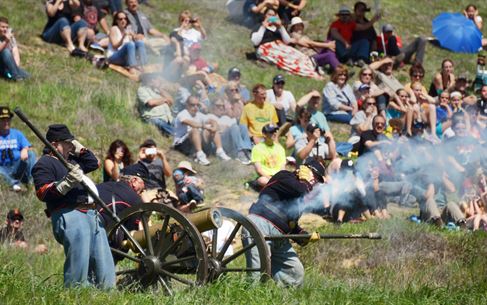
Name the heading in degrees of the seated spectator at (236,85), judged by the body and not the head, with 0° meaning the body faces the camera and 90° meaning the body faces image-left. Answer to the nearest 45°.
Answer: approximately 0°

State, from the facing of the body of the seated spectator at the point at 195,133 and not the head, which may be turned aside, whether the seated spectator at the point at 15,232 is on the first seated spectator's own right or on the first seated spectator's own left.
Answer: on the first seated spectator's own right

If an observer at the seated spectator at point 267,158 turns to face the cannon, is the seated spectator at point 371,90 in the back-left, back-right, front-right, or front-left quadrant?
back-left

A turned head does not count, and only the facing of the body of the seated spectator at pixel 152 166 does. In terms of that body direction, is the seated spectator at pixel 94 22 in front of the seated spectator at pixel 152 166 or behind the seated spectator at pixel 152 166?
behind

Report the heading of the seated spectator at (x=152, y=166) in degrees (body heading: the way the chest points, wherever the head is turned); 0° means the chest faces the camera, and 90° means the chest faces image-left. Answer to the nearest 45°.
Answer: approximately 0°
